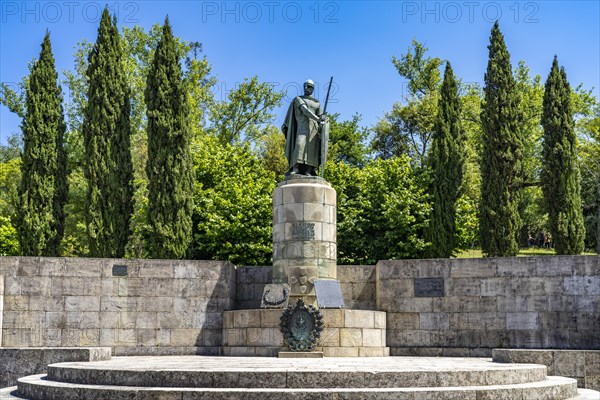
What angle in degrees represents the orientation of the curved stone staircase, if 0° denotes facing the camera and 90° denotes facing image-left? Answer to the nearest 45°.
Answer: approximately 0°

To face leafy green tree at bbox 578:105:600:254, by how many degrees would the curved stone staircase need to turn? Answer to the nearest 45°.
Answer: approximately 135° to its left

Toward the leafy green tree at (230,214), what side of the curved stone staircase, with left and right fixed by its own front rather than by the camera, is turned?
back

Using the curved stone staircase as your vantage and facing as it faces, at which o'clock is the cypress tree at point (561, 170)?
The cypress tree is roughly at 7 o'clock from the curved stone staircase.

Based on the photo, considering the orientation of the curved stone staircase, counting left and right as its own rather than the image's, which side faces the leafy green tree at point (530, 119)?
back

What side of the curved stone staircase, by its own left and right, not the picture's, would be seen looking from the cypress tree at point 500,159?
back

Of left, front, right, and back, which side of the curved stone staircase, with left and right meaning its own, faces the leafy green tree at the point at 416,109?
back

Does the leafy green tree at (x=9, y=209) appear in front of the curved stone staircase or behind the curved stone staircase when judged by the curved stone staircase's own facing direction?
behind

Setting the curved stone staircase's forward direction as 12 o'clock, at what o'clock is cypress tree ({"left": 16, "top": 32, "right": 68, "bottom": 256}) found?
The cypress tree is roughly at 5 o'clock from the curved stone staircase.

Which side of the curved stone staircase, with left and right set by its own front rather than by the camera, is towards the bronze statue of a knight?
back

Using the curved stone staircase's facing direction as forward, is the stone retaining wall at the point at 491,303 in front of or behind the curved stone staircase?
behind

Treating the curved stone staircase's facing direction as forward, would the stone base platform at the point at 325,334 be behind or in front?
behind

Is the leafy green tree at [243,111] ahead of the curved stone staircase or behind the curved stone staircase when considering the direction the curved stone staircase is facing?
behind

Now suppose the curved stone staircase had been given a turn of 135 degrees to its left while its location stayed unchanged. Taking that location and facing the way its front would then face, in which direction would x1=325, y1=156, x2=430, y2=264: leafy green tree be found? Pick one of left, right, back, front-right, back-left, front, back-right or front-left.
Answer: front-left

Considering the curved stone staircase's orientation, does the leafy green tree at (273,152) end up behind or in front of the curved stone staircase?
behind
